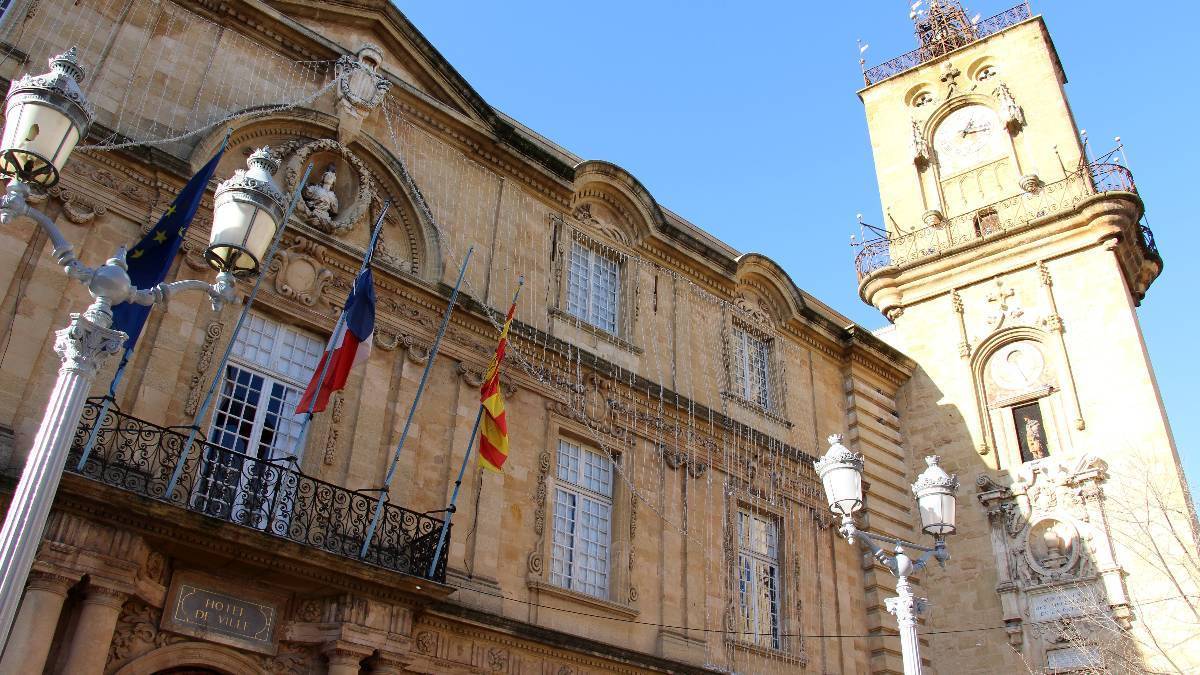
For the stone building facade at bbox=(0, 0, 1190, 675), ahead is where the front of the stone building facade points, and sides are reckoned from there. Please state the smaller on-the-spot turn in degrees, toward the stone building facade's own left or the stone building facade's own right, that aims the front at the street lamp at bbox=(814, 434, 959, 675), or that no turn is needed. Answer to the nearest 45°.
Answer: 0° — it already faces it

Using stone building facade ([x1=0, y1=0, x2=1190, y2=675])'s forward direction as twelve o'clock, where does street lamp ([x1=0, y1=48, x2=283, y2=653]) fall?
The street lamp is roughly at 2 o'clock from the stone building facade.

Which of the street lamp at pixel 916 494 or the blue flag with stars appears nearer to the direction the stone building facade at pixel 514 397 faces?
the street lamp

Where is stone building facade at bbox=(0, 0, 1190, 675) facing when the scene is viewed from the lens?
facing the viewer and to the right of the viewer

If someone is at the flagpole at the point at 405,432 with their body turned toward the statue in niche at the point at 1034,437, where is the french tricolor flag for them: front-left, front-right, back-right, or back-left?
back-right
